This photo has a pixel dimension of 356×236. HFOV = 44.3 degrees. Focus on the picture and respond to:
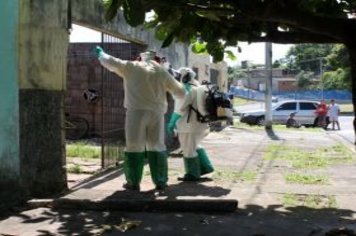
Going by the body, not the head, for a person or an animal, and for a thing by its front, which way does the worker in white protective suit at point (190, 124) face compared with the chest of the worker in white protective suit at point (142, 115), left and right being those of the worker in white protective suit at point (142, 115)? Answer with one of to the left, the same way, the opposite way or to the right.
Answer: to the left

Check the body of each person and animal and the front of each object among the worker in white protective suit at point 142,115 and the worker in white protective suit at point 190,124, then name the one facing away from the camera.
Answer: the worker in white protective suit at point 142,115

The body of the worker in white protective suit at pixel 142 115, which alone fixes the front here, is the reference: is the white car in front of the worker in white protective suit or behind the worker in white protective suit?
in front

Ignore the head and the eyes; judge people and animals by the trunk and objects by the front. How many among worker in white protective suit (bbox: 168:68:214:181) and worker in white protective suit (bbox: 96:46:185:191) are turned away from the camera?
1

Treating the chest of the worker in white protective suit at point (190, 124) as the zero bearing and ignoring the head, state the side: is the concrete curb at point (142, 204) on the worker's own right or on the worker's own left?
on the worker's own left

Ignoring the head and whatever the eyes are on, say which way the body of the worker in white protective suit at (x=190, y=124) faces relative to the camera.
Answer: to the viewer's left

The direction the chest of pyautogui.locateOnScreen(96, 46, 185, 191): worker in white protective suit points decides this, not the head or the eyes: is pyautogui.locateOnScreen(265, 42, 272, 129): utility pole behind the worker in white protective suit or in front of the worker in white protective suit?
in front

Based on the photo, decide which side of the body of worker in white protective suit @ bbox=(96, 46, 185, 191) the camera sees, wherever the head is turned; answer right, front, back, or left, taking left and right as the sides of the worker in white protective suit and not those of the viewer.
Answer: back
